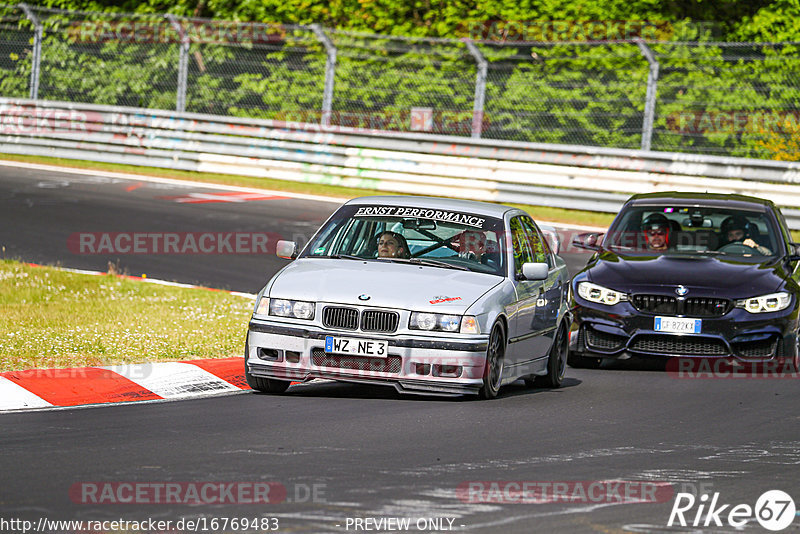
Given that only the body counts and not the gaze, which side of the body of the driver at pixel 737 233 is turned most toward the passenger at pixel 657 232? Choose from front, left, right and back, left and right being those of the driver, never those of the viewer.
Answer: right

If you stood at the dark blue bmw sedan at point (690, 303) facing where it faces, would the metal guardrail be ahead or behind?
behind

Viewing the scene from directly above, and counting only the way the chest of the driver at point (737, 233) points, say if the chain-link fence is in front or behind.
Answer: behind

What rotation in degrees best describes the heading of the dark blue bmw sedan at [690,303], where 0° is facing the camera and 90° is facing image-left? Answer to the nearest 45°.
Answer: approximately 0°

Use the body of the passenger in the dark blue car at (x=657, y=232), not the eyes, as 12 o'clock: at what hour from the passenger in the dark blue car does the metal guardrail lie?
The metal guardrail is roughly at 5 o'clock from the passenger in the dark blue car.

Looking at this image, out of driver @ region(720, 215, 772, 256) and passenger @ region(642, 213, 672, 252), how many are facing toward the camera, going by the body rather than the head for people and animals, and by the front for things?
2

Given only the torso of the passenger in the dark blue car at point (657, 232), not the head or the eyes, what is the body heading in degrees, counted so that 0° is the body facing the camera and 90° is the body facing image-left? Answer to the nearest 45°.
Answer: approximately 0°
